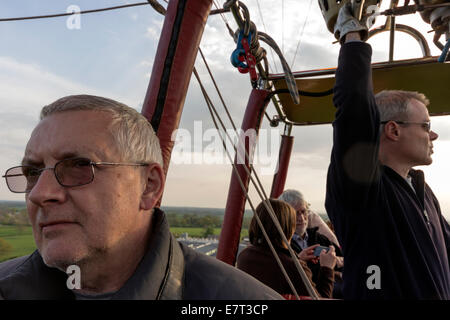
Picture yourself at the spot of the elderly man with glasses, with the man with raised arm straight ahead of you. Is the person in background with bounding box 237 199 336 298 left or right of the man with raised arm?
left

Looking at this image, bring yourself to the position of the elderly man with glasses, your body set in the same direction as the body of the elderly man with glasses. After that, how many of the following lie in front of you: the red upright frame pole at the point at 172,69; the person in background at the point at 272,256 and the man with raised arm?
0

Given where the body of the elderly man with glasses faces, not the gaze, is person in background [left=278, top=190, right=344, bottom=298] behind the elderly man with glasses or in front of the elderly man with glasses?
behind

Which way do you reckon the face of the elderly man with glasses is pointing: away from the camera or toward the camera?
toward the camera

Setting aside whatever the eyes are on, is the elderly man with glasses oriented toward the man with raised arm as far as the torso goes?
no

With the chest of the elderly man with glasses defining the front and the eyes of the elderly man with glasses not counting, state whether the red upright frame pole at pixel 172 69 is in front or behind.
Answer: behind

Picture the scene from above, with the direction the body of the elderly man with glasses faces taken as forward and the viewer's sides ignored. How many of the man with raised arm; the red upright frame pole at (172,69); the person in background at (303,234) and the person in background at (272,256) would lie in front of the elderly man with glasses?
0

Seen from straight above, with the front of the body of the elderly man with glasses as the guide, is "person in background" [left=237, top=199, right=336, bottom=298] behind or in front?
behind

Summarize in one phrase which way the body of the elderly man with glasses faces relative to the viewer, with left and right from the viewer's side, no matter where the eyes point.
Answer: facing the viewer and to the left of the viewer

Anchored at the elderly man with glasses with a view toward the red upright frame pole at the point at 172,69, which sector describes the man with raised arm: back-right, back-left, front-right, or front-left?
front-right

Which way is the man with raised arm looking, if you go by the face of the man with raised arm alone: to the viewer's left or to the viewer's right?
to the viewer's right
